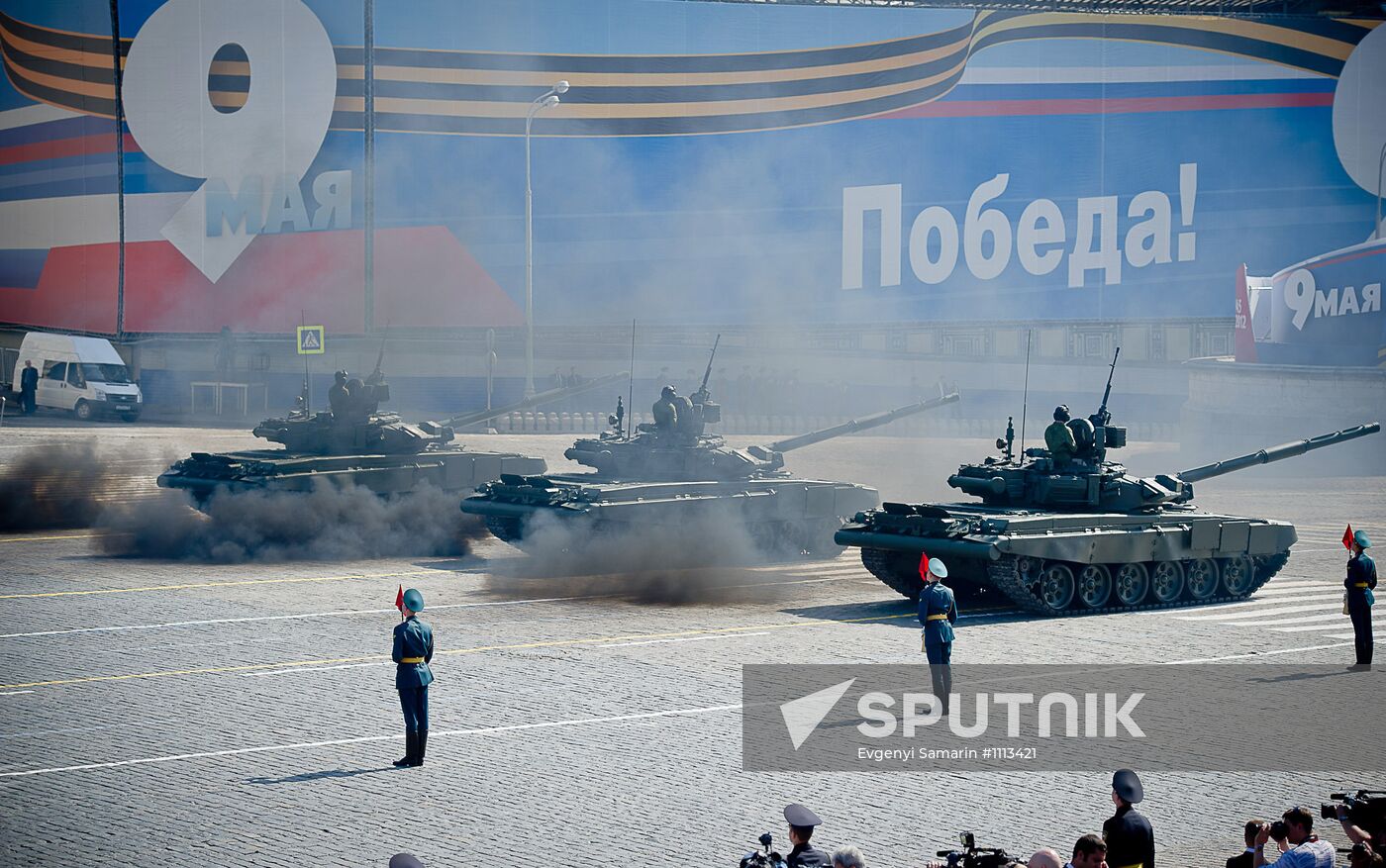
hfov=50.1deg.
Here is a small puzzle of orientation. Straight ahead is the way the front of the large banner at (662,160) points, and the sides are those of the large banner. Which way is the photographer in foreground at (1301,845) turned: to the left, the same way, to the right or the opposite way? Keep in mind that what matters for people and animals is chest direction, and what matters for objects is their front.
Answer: the opposite way

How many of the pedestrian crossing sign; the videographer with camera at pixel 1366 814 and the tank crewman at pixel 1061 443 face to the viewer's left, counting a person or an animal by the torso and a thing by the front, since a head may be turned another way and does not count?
1

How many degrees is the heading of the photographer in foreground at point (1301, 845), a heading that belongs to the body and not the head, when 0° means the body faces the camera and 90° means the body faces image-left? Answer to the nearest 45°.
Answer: approximately 135°

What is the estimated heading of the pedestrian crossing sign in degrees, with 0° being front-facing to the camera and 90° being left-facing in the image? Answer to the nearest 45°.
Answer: approximately 0°

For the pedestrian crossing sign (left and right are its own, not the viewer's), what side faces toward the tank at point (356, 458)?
front

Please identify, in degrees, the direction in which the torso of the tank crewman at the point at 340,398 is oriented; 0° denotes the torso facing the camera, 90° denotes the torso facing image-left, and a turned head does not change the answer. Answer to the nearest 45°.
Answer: approximately 225°

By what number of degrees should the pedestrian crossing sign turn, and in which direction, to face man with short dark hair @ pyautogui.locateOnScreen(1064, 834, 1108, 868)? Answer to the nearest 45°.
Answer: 0° — it already faces them
